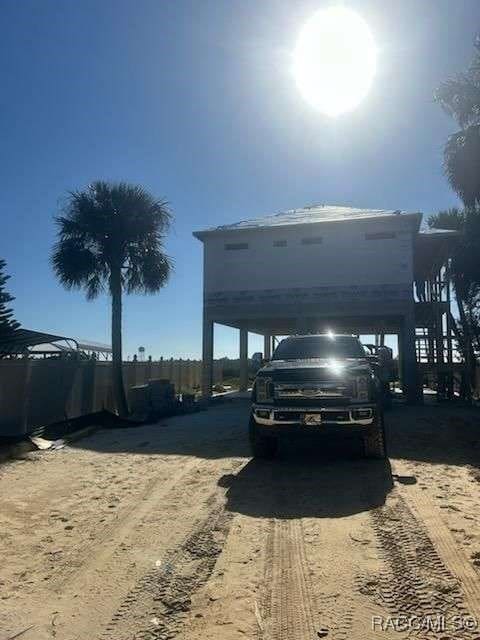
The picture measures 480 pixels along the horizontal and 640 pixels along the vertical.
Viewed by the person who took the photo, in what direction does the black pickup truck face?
facing the viewer

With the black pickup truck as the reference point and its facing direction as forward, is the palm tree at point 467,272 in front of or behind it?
behind

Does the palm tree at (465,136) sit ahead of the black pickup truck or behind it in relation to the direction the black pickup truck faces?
behind

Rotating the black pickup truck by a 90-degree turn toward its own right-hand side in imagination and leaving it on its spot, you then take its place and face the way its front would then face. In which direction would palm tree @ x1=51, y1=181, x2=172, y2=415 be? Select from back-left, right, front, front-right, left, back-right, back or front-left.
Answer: front-right

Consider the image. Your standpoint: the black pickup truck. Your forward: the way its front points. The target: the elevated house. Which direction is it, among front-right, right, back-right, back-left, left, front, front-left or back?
back
